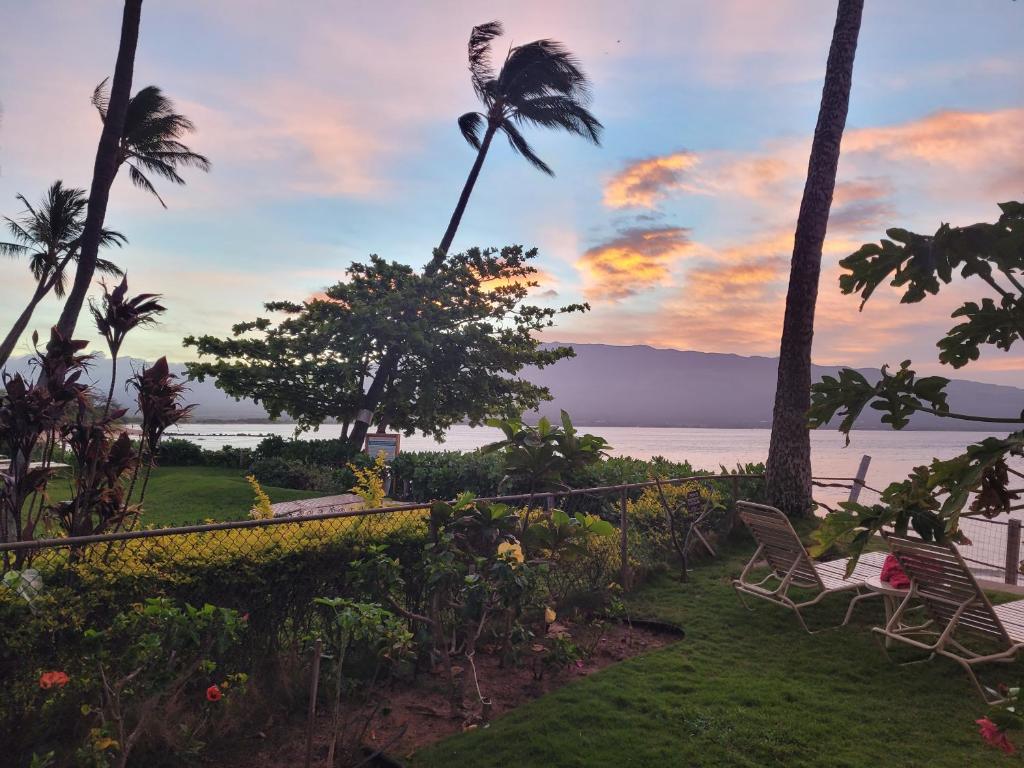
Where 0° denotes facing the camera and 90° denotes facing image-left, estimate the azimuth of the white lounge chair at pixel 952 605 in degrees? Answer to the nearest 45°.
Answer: approximately 225°

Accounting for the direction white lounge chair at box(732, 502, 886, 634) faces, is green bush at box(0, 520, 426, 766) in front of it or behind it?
behind

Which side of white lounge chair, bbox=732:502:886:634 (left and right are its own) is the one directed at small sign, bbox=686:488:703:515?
left

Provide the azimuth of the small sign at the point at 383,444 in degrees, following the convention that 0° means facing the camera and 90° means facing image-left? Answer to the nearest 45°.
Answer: approximately 0°

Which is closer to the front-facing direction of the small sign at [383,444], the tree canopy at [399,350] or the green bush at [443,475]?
the green bush

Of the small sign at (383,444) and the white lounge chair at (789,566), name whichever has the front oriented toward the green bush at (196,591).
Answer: the small sign

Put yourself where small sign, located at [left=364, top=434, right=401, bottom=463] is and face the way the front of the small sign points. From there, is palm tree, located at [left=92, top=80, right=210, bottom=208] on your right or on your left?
on your right

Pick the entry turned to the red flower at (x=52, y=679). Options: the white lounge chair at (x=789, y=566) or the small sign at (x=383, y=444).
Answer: the small sign

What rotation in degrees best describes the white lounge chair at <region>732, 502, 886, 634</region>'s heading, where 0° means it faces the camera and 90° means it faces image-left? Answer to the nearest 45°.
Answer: approximately 225°

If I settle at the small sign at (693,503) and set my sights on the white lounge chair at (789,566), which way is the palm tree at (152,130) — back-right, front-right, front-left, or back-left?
back-right

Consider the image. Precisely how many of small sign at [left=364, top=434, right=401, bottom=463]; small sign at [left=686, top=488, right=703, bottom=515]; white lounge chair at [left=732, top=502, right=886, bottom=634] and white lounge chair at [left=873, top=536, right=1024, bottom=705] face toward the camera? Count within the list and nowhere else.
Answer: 2

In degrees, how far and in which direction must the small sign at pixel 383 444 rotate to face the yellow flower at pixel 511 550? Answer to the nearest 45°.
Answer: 0° — it already faces it

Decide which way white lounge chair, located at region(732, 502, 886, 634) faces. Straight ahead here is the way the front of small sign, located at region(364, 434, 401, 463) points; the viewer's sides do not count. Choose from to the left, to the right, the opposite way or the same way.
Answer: to the left
